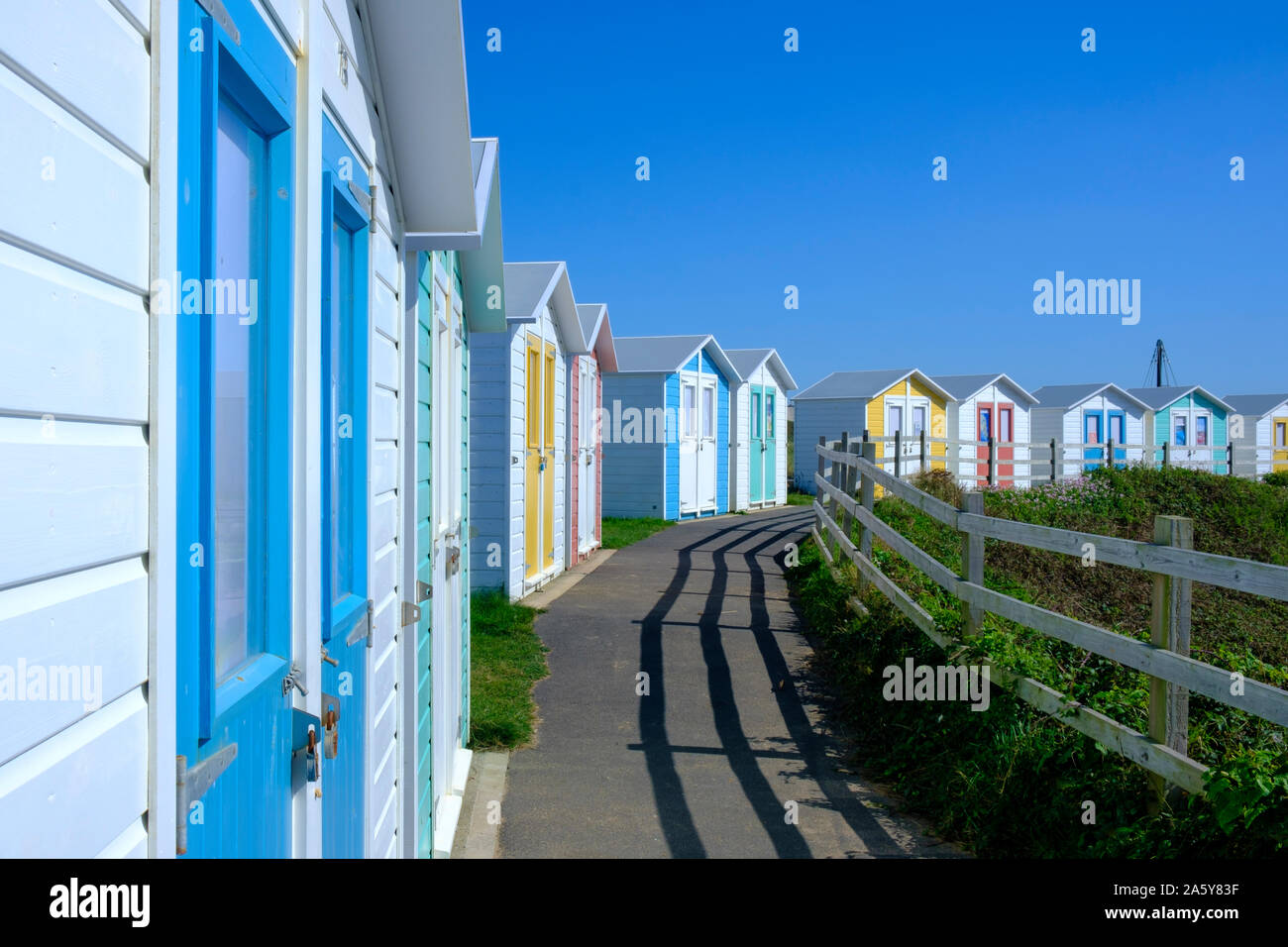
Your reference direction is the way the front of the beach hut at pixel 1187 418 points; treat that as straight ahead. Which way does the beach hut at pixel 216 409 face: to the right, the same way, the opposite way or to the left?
to the left

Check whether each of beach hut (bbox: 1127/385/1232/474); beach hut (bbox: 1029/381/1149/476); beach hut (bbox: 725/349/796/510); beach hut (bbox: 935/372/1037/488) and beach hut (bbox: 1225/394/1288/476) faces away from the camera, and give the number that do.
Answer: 0

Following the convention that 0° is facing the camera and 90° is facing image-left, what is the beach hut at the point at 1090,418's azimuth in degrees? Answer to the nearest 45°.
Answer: approximately 315°

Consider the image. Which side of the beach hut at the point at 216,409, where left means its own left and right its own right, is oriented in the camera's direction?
right

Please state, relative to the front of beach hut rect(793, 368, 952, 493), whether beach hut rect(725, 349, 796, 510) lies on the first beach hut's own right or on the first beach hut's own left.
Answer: on the first beach hut's own right

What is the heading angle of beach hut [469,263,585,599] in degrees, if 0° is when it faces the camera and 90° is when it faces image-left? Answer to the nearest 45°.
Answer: approximately 315°

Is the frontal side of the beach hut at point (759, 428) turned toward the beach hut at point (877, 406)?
no

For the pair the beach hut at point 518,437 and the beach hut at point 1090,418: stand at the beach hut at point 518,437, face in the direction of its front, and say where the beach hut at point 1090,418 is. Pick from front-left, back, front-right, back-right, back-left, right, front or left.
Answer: left

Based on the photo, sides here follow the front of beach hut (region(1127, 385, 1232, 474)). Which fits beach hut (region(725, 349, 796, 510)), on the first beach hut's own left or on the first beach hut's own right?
on the first beach hut's own right

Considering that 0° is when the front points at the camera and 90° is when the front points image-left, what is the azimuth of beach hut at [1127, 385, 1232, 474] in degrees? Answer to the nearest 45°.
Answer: approximately 315°

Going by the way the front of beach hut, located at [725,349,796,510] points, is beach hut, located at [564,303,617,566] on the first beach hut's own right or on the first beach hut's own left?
on the first beach hut's own right

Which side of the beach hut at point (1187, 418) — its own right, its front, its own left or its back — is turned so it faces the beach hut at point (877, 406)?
right

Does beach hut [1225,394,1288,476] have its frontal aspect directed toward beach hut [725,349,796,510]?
no

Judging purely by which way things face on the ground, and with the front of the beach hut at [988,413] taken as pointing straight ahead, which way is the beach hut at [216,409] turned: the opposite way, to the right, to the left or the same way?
to the left

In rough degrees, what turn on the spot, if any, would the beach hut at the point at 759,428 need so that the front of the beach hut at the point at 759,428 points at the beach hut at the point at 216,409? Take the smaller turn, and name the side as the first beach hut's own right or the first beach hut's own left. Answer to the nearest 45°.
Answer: approximately 45° to the first beach hut's own right

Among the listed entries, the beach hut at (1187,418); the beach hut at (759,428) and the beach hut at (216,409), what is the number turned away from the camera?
0

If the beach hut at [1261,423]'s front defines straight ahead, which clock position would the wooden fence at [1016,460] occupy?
The wooden fence is roughly at 2 o'clock from the beach hut.

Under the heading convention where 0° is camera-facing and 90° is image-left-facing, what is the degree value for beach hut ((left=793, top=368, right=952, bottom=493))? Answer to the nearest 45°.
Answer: approximately 315°

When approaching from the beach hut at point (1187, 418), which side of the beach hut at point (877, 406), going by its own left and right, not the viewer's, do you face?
left

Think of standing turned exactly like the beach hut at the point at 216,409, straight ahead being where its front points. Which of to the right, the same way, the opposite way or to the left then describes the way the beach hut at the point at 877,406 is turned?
to the right

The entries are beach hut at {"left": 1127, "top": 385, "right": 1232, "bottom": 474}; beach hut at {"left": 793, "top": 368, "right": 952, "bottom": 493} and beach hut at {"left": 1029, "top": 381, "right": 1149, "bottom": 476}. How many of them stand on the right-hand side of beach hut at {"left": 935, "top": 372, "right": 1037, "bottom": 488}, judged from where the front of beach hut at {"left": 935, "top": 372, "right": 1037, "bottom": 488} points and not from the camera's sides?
1

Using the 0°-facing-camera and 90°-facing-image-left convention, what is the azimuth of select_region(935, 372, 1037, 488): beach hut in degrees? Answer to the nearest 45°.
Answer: approximately 315°

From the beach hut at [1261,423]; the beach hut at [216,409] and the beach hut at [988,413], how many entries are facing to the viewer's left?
0

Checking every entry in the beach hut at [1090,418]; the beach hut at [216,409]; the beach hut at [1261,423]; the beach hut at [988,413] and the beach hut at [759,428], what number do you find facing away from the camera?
0
